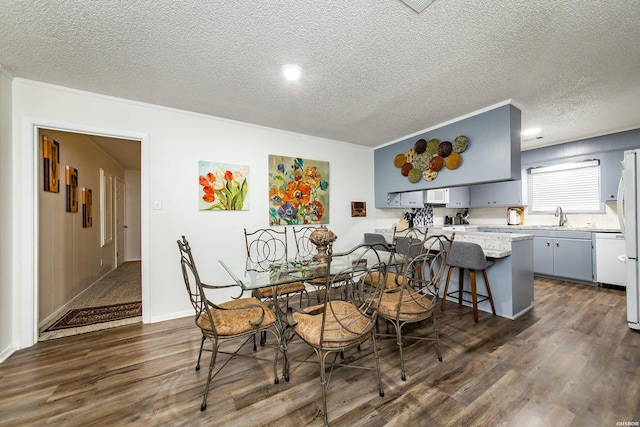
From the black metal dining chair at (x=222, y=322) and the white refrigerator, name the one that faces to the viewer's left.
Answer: the white refrigerator

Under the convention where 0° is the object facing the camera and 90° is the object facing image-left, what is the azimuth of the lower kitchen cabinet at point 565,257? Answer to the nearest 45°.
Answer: approximately 45°

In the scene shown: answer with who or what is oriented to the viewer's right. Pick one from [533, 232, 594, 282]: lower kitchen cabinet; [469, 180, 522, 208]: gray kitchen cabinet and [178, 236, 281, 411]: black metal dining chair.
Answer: the black metal dining chair

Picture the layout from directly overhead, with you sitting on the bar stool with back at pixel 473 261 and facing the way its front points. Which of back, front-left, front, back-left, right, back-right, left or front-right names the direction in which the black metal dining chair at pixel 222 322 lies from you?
back

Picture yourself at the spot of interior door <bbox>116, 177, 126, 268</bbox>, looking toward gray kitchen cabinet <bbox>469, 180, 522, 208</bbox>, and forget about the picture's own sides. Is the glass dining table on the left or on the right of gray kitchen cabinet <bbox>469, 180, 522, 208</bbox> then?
right

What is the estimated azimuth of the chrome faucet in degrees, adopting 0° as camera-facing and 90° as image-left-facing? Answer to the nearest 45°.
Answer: approximately 45°

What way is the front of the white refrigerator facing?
to the viewer's left
